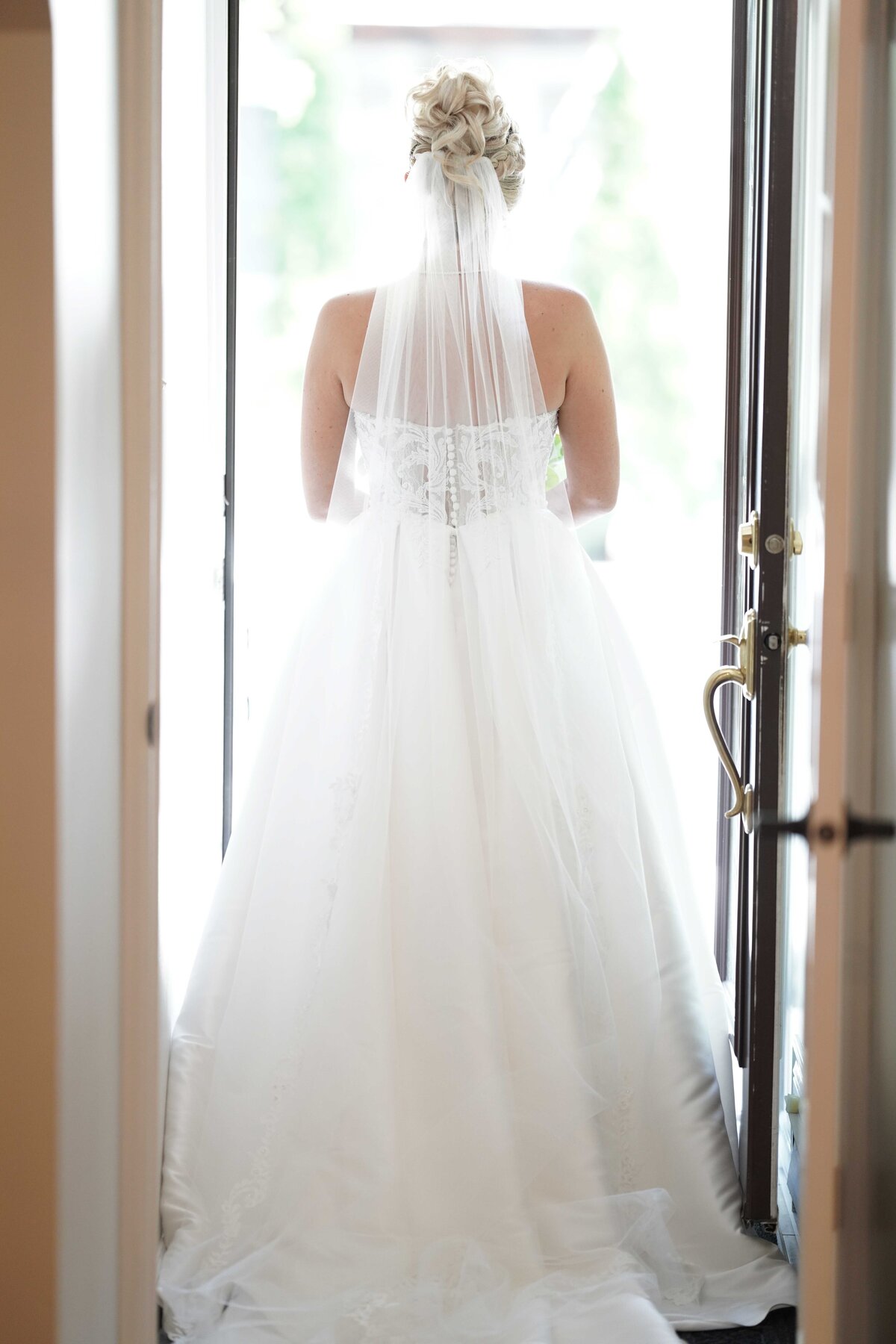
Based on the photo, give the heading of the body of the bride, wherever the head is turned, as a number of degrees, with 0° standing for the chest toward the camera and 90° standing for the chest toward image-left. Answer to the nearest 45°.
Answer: approximately 180°

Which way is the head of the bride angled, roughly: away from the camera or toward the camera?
away from the camera
